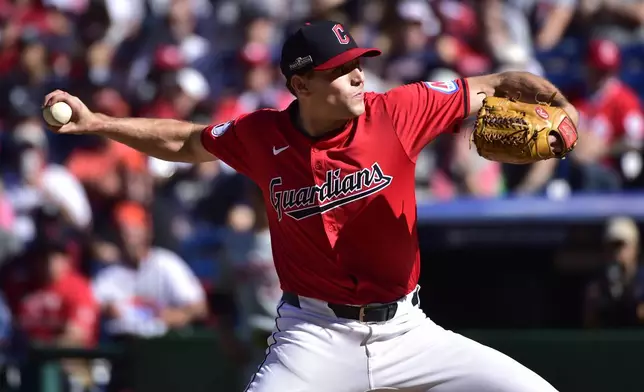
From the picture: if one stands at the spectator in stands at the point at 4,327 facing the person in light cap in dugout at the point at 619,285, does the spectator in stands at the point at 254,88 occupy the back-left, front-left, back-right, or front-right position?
front-left

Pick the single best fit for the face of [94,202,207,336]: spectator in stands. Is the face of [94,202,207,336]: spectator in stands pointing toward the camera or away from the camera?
toward the camera

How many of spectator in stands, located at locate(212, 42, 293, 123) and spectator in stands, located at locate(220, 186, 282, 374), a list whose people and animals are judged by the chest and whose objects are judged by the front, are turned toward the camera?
2

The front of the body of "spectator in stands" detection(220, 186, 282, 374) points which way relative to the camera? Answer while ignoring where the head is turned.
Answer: toward the camera

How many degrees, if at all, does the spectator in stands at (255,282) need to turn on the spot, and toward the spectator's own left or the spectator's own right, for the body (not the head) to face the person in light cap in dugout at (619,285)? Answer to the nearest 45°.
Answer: approximately 90° to the spectator's own left

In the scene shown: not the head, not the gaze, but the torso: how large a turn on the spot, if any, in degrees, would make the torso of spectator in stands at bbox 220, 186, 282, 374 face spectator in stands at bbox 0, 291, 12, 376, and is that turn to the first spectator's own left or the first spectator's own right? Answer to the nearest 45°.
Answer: approximately 135° to the first spectator's own right

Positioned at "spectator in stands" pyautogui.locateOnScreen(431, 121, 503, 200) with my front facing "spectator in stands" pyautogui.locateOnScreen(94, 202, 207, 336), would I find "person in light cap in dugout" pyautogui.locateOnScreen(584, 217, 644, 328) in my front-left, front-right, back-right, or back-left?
back-left

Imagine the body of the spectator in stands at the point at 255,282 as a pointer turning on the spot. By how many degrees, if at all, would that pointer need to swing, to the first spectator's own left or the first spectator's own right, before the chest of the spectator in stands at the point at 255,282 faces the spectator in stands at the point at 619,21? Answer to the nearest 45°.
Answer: approximately 135° to the first spectator's own left

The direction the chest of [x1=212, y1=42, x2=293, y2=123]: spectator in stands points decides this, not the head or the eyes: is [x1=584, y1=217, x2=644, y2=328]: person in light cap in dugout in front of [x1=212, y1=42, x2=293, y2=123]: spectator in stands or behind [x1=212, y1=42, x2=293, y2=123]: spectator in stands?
in front

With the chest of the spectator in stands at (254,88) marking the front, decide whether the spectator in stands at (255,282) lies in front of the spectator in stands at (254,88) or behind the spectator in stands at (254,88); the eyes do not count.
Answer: in front

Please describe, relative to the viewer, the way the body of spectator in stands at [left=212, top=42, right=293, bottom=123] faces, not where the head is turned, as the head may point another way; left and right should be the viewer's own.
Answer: facing the viewer

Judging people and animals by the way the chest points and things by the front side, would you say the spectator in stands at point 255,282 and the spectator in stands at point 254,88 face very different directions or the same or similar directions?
same or similar directions

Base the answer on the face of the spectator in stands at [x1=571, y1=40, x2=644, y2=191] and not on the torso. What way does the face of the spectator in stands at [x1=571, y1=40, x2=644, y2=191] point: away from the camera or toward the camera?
toward the camera
